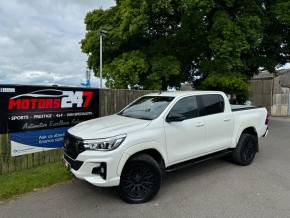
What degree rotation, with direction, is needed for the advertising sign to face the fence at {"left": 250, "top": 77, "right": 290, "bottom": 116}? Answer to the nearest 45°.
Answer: approximately 90° to its left

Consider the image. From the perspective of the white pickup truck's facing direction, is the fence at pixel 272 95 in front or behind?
behind

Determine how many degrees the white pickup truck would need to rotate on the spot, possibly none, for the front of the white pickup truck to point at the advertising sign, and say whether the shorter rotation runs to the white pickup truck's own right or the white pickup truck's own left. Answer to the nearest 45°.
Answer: approximately 90° to the white pickup truck's own right

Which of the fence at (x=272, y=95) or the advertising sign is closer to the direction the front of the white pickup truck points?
the advertising sign

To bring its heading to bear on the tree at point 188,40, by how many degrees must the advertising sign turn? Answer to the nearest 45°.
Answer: approximately 90° to its left

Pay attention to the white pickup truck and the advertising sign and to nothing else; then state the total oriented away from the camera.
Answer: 0

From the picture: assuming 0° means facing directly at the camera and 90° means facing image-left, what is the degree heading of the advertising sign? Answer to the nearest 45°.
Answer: approximately 315°

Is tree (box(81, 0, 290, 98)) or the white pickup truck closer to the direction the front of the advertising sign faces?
the white pickup truck

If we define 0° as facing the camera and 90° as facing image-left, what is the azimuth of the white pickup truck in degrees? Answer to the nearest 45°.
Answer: approximately 45°
